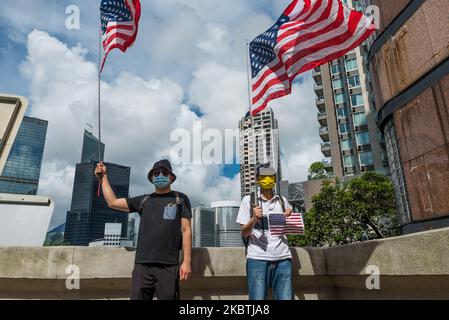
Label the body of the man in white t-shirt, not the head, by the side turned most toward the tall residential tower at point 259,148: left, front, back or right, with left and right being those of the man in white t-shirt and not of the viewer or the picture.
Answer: back

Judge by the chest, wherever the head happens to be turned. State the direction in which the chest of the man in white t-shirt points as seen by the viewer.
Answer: toward the camera

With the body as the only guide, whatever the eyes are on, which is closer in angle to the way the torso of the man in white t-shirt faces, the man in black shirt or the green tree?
the man in black shirt

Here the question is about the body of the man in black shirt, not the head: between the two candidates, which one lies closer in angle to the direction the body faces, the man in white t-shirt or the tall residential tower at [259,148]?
the man in white t-shirt

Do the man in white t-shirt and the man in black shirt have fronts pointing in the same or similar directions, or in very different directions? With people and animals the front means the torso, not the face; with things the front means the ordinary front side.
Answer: same or similar directions

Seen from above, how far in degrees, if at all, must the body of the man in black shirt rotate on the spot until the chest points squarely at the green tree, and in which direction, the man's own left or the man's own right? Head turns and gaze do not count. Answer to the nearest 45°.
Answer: approximately 135° to the man's own left

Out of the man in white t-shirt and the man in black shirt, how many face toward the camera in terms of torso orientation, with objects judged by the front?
2

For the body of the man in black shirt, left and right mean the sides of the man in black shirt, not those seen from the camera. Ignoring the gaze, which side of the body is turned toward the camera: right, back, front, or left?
front

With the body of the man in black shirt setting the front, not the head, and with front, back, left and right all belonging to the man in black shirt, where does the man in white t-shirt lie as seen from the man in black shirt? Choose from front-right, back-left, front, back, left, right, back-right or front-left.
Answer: left

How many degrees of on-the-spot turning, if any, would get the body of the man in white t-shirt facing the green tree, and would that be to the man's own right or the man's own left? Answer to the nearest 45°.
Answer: approximately 180°
